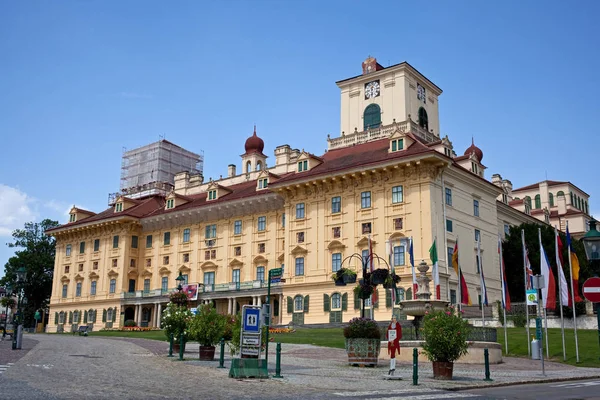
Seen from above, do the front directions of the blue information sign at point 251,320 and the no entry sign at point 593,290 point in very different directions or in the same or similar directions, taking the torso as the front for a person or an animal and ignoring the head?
same or similar directions

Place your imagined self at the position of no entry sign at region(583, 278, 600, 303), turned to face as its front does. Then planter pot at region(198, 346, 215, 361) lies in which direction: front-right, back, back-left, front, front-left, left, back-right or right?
right

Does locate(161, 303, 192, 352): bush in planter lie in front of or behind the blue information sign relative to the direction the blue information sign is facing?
behind

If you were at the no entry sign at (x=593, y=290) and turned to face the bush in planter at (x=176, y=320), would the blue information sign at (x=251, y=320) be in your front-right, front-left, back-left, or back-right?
front-left

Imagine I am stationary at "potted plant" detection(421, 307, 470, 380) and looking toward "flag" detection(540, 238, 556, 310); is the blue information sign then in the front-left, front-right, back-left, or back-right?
back-left

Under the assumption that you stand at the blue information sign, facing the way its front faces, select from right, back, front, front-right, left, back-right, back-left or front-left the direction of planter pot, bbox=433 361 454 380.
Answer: left

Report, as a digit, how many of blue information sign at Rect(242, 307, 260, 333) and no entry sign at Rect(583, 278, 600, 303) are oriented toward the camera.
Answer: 2

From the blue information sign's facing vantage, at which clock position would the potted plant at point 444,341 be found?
The potted plant is roughly at 9 o'clock from the blue information sign.

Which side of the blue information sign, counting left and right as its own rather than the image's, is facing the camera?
front

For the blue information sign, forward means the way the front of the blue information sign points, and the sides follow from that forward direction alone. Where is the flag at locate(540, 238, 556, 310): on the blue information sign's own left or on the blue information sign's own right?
on the blue information sign's own left

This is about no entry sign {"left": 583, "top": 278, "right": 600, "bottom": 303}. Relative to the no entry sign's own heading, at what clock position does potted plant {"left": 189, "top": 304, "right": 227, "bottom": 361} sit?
The potted plant is roughly at 3 o'clock from the no entry sign.

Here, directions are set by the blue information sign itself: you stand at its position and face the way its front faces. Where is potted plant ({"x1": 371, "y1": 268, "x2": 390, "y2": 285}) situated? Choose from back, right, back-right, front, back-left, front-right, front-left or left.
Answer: back-left
